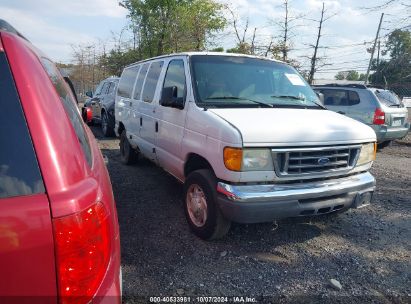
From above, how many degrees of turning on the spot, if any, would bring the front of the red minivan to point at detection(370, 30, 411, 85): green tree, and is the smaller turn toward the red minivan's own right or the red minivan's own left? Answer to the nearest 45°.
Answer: approximately 45° to the red minivan's own right

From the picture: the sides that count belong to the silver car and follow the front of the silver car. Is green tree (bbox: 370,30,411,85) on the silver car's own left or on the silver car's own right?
on the silver car's own right

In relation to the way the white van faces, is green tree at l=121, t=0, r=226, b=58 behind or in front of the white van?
behind

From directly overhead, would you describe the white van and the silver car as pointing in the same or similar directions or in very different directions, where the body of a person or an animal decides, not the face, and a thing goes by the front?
very different directions

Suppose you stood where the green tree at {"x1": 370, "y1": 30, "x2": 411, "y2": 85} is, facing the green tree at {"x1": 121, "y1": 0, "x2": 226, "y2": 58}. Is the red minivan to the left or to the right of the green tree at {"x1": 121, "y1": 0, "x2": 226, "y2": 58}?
left

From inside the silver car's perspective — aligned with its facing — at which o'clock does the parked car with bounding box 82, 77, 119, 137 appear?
The parked car is roughly at 10 o'clock from the silver car.

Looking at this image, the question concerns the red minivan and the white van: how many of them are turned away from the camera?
1

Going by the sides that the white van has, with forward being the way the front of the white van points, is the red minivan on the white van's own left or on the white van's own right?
on the white van's own right

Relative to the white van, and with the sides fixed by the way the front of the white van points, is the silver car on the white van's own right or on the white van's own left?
on the white van's own left

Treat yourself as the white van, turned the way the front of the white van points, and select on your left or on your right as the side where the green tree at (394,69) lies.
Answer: on your left

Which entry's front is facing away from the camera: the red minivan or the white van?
the red minivan

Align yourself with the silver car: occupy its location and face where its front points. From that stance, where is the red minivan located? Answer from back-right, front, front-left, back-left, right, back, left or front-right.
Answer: back-left

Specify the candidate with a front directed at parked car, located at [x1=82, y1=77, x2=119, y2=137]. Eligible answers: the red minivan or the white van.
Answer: the red minivan

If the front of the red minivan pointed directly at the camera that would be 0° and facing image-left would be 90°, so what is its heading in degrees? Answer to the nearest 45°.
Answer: approximately 180°

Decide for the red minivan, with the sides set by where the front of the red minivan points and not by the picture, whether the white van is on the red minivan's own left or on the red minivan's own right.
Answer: on the red minivan's own right

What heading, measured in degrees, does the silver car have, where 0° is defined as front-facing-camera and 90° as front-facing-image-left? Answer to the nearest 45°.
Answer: approximately 135°

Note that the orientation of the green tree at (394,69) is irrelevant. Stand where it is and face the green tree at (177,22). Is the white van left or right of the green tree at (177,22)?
left
